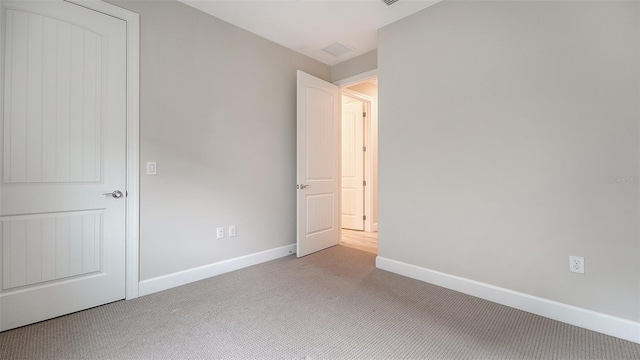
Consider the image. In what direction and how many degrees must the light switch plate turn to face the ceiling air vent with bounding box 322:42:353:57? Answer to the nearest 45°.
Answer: approximately 90° to its left

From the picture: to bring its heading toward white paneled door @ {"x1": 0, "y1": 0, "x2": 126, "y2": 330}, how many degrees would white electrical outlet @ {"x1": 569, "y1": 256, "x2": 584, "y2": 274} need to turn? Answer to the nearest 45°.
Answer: approximately 45° to its right

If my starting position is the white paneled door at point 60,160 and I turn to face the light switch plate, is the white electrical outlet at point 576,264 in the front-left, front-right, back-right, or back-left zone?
front-right

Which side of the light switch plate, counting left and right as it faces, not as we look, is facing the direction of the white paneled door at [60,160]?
right

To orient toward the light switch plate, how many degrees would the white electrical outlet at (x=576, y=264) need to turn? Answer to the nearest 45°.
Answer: approximately 45° to its right

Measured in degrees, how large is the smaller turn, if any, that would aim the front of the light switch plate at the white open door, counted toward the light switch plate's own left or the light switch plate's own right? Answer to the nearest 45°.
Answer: approximately 90° to the light switch plate's own left

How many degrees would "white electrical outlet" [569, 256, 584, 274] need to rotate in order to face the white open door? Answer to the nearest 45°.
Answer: approximately 90° to its right
